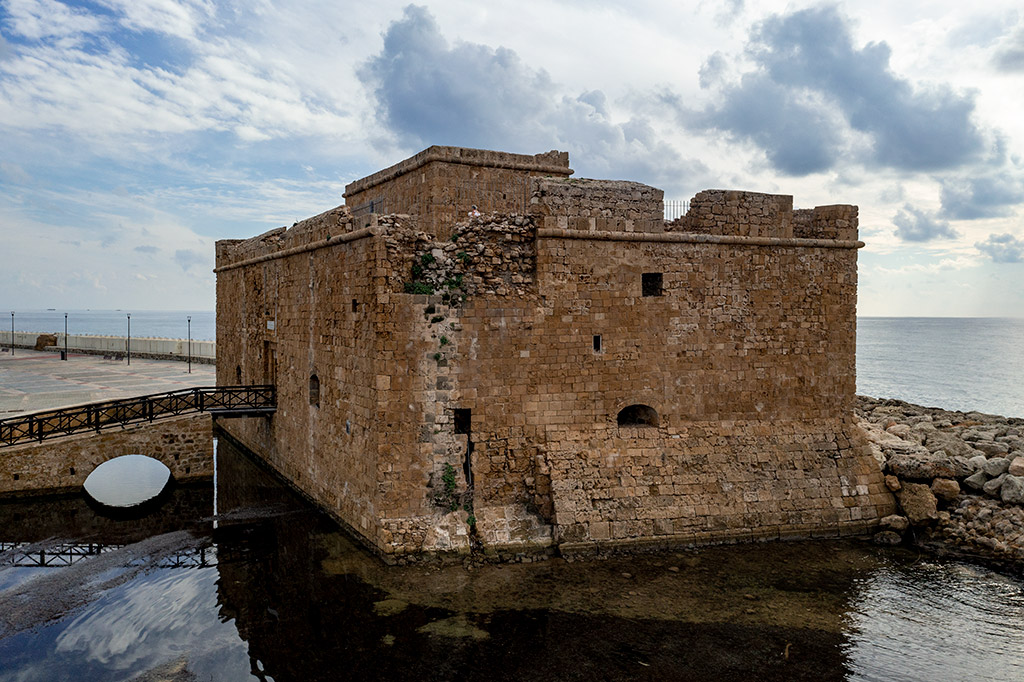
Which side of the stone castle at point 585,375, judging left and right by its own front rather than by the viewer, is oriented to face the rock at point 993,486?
back

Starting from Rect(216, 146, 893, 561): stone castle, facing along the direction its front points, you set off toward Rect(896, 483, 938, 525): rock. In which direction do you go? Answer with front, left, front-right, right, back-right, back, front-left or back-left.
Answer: back

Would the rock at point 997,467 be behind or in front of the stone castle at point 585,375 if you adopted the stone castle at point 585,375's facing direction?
behind

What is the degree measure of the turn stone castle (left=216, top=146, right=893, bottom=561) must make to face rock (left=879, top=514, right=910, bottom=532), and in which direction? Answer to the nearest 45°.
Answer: approximately 180°

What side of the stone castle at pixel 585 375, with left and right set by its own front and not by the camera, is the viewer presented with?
left

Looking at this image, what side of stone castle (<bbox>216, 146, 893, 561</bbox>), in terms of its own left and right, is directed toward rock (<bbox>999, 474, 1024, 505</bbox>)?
back

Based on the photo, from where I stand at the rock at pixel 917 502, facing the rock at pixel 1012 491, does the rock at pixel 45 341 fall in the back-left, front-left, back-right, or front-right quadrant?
back-left

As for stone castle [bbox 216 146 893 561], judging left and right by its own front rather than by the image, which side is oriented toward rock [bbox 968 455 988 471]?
back

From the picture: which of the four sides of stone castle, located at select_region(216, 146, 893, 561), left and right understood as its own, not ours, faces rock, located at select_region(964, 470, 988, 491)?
back

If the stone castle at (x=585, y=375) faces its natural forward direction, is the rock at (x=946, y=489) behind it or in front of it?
behind
